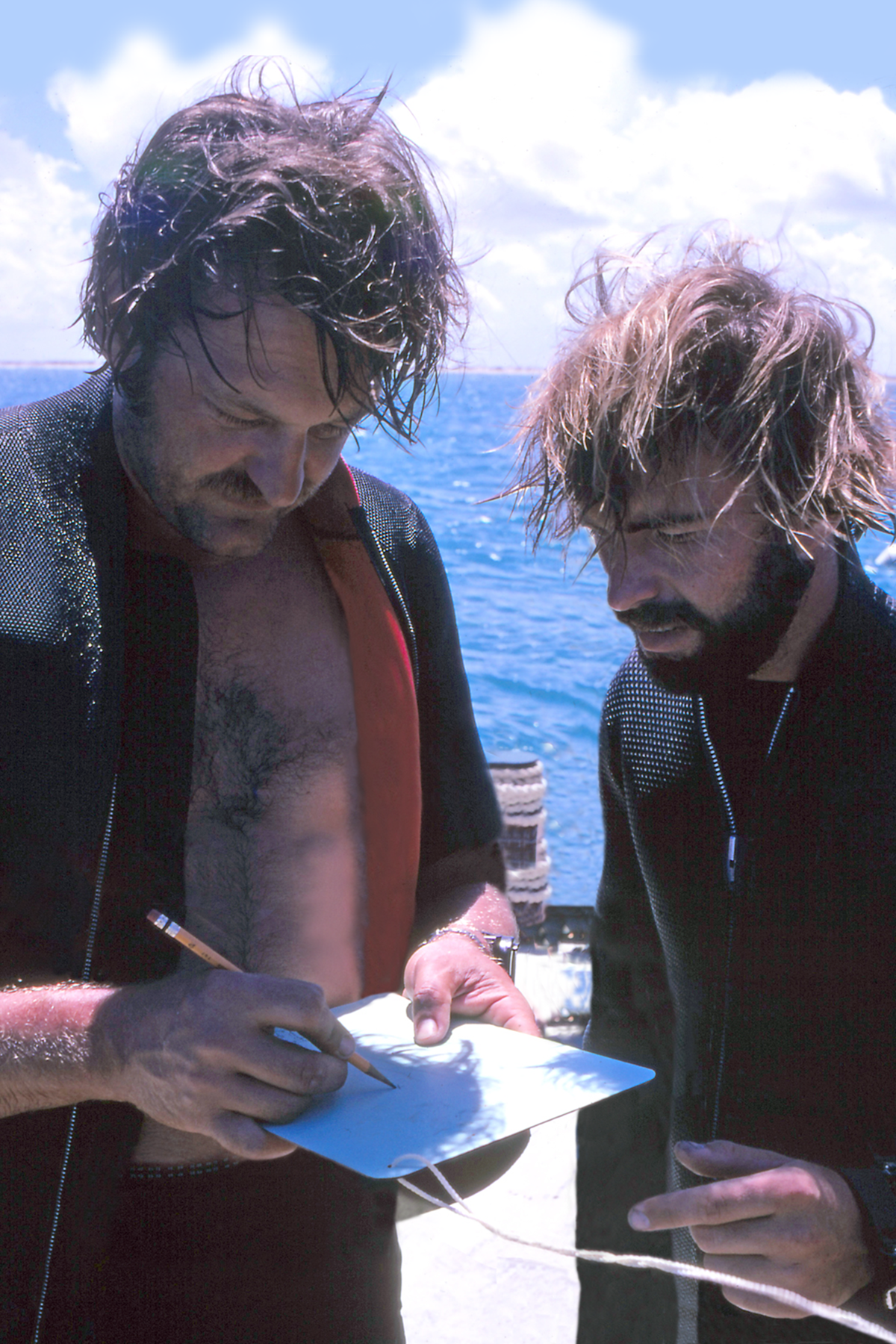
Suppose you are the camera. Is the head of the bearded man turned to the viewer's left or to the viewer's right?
to the viewer's left

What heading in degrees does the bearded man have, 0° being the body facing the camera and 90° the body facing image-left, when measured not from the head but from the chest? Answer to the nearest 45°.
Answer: approximately 45°
